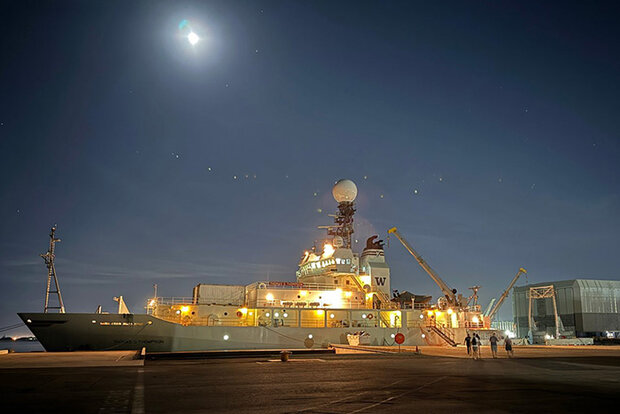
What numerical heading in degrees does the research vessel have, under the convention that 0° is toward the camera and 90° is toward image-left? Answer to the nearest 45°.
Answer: approximately 90°
